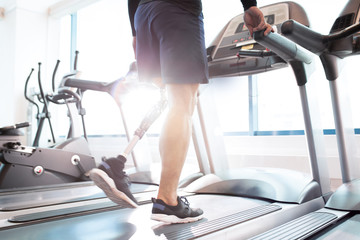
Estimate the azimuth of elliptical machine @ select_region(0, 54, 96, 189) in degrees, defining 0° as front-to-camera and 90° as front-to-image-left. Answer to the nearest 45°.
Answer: approximately 270°

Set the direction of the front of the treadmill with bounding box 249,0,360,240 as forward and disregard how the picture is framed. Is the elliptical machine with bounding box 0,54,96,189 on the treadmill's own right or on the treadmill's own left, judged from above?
on the treadmill's own left

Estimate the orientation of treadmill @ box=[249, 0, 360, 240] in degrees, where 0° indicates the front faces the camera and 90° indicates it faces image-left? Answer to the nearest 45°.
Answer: approximately 225°

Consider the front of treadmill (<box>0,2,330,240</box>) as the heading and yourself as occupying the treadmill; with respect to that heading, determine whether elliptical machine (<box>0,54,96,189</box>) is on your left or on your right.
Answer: on your left

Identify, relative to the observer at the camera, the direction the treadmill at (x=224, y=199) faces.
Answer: facing away from the viewer and to the right of the viewer

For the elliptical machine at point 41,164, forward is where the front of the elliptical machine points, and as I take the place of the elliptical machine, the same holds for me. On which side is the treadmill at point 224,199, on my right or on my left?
on my right

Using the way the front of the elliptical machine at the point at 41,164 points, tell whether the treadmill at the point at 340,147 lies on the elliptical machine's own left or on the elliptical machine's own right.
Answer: on the elliptical machine's own right
